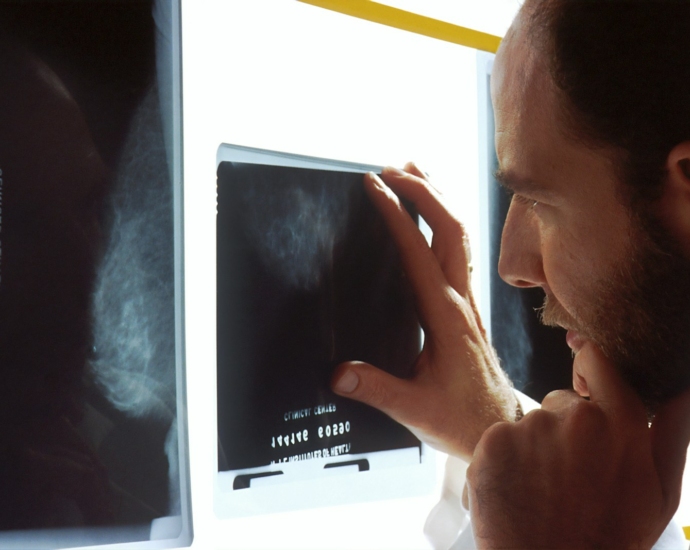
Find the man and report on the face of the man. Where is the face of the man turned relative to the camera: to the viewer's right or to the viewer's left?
to the viewer's left

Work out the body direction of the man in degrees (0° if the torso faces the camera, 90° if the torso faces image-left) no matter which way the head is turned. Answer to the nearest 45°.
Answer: approximately 90°
